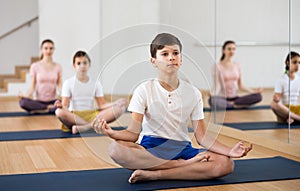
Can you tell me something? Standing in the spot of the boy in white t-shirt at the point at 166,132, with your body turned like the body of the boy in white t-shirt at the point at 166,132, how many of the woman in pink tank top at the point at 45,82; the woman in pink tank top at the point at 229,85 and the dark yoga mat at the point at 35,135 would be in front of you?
0

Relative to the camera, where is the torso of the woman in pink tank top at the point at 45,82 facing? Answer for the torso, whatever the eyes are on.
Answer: toward the camera

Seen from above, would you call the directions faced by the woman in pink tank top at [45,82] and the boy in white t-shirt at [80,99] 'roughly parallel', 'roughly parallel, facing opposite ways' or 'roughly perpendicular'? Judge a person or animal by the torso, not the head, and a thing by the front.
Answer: roughly parallel

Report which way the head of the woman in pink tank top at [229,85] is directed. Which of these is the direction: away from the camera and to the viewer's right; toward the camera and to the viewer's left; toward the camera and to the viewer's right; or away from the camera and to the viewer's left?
toward the camera and to the viewer's right

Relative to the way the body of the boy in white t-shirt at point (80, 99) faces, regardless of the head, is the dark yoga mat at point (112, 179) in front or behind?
in front

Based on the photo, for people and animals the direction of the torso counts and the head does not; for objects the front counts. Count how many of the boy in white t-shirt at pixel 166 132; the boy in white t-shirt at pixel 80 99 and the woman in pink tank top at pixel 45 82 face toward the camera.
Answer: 3

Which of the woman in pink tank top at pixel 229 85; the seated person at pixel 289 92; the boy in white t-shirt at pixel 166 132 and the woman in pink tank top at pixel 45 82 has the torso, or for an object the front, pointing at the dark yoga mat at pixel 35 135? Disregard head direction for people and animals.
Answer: the woman in pink tank top at pixel 45 82

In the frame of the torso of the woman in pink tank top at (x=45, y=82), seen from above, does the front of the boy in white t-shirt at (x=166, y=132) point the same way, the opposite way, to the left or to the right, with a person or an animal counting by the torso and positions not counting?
the same way

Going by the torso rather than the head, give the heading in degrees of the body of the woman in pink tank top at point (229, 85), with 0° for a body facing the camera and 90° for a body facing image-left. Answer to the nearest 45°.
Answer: approximately 315°

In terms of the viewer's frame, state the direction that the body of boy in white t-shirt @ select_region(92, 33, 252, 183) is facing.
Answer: toward the camera

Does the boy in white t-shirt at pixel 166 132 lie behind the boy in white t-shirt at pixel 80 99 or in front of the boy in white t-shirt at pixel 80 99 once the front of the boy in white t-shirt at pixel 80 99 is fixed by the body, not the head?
in front
